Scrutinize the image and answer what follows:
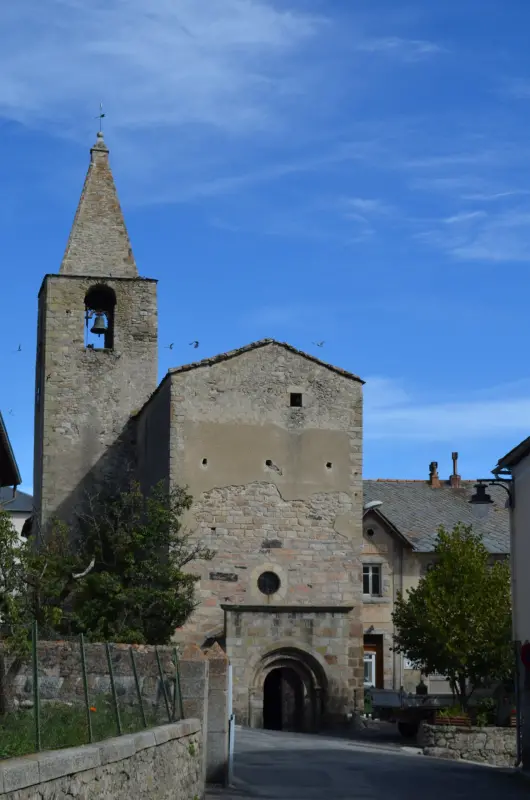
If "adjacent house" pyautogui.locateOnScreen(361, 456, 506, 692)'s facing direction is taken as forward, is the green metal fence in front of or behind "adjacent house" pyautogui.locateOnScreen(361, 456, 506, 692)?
in front

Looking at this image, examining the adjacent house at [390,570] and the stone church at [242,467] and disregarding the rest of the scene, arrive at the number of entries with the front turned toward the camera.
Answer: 2

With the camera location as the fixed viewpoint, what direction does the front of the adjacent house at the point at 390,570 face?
facing the viewer

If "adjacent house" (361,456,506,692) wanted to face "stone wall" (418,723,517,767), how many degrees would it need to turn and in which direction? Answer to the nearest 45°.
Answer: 0° — it already faces it

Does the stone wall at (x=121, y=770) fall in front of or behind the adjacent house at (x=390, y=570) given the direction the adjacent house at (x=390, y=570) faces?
in front

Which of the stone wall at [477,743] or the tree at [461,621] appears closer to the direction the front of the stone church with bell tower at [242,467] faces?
the stone wall

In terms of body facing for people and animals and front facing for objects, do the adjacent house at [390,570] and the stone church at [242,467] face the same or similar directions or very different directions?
same or similar directions

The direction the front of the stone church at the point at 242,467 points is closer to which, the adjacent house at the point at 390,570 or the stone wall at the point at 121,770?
the stone wall

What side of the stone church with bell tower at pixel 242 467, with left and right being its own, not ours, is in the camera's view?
front

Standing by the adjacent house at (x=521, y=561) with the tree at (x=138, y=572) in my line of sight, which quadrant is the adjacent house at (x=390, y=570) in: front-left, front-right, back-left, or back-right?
front-right

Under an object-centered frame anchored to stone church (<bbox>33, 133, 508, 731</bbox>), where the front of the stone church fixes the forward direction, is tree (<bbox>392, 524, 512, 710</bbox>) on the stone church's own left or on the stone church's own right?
on the stone church's own left

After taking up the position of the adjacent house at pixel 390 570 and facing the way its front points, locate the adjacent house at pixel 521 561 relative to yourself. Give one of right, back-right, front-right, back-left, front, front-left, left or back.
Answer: front
